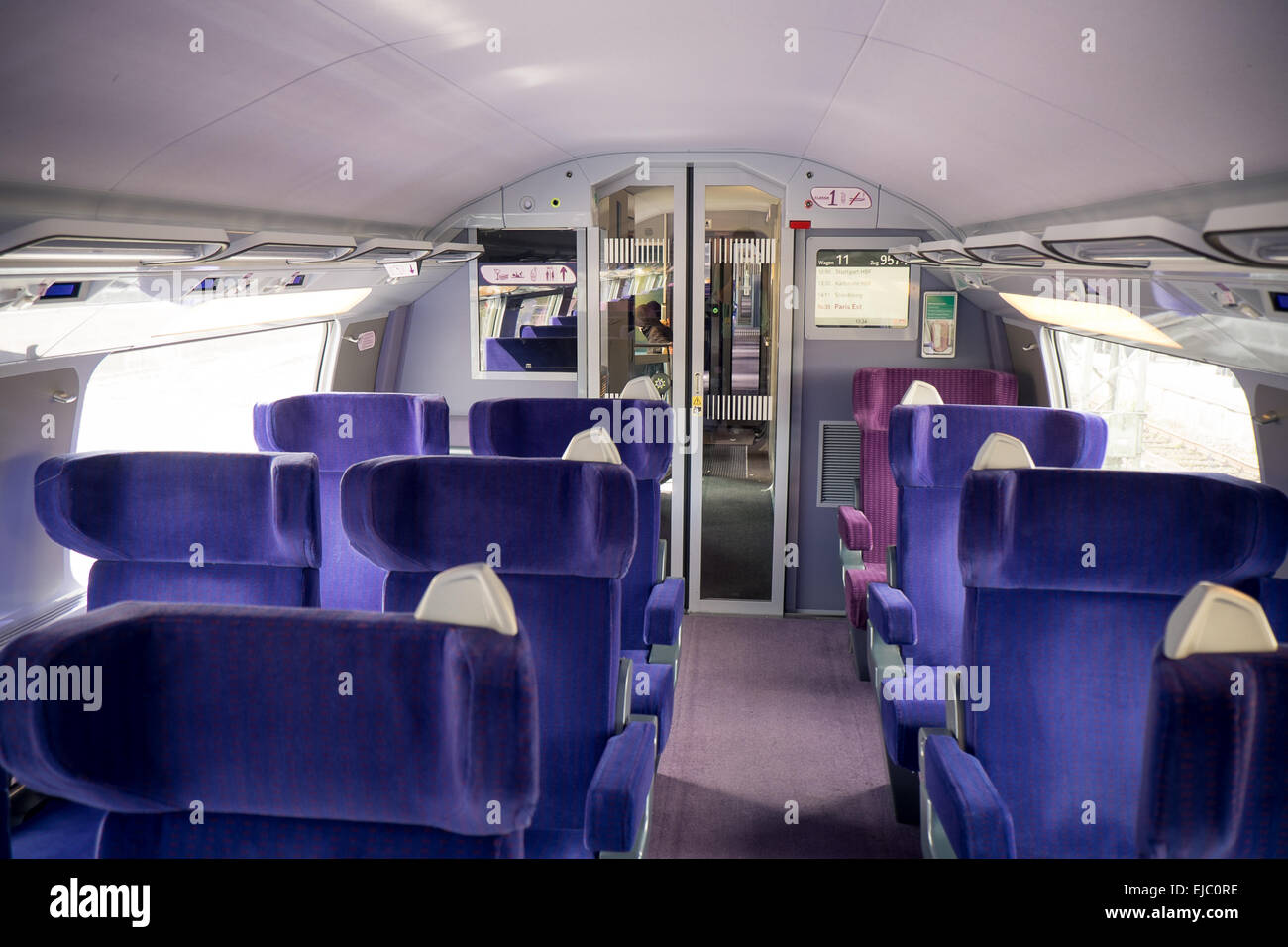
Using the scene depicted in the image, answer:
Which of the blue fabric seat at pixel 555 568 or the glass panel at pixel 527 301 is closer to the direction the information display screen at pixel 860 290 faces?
the blue fabric seat

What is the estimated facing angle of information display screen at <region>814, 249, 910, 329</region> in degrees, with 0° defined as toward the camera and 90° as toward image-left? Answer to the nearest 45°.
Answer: approximately 0°

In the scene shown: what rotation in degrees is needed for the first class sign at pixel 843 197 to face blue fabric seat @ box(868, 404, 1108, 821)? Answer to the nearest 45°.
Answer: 0° — it already faces it
